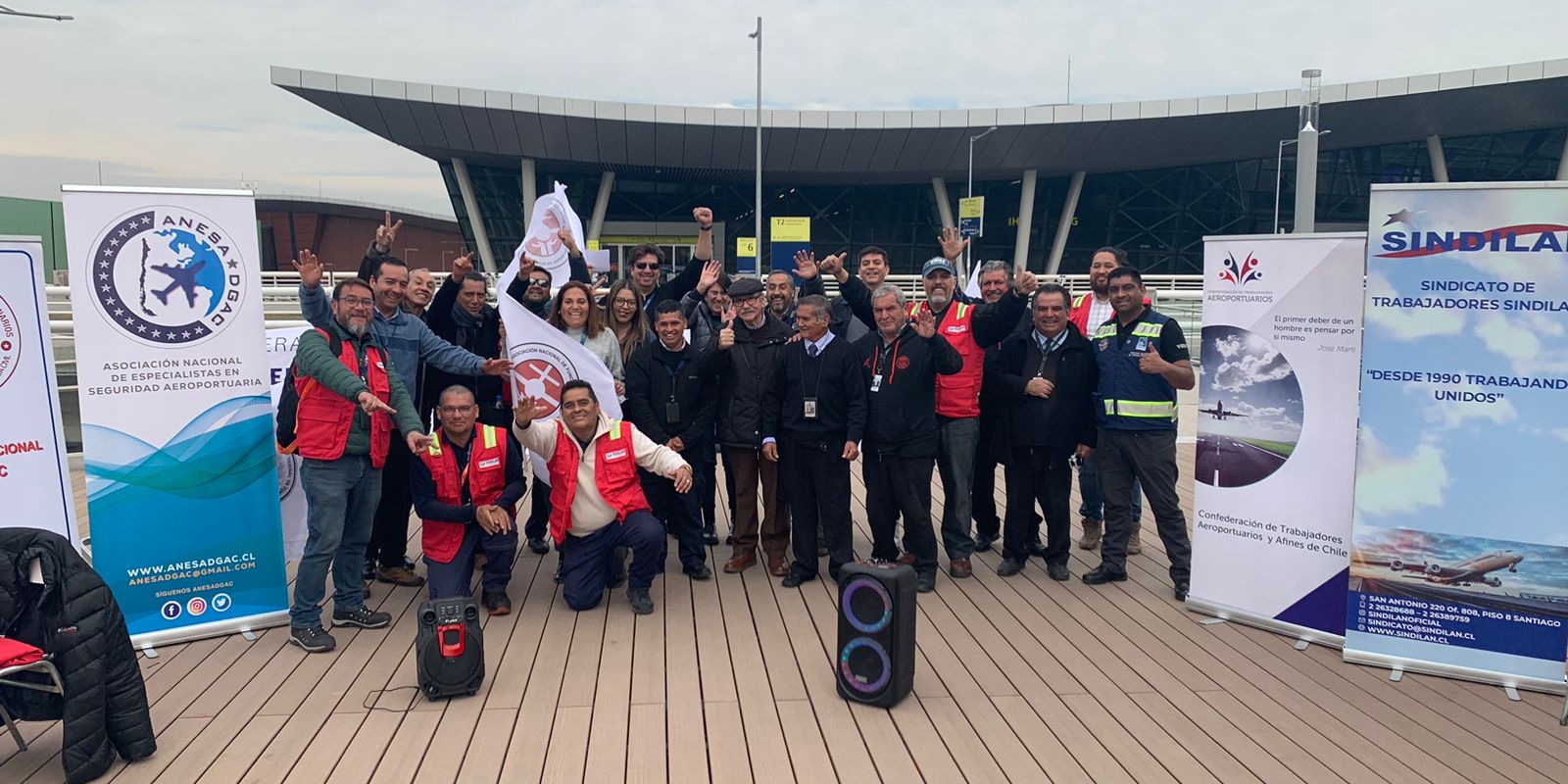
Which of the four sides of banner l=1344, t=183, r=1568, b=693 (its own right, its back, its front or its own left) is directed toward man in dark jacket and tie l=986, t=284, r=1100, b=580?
right

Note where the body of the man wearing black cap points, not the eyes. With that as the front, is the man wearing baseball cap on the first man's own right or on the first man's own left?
on the first man's own left

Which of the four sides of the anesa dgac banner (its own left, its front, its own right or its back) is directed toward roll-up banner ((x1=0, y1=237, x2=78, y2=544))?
right

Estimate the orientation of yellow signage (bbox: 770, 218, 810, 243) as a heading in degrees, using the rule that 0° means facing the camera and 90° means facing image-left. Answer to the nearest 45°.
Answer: approximately 0°

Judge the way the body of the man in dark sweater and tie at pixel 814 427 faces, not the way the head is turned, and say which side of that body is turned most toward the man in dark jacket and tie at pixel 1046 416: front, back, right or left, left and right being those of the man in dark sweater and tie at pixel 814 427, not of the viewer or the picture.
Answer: left

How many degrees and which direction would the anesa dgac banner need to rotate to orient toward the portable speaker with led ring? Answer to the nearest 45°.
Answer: approximately 45° to its left
